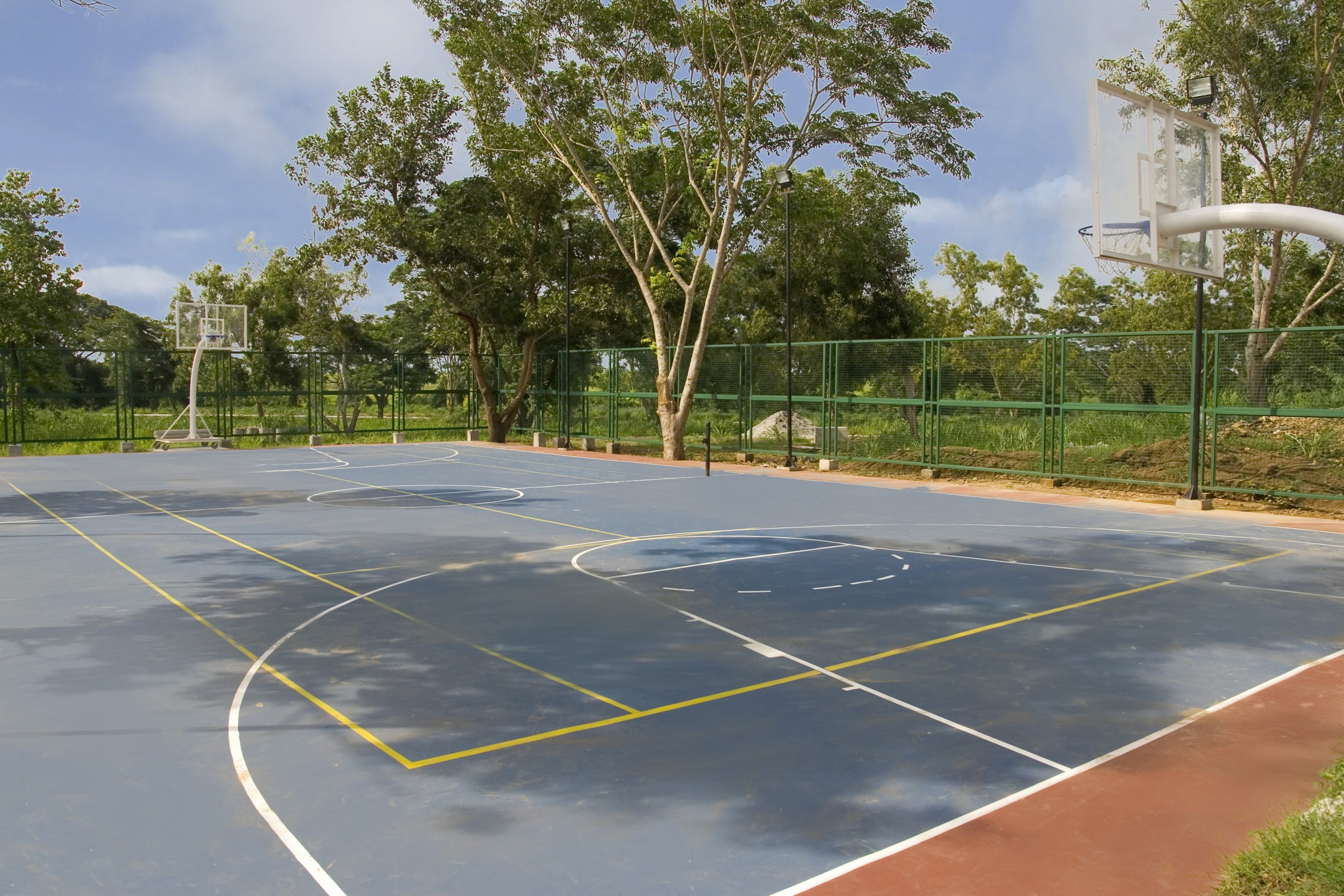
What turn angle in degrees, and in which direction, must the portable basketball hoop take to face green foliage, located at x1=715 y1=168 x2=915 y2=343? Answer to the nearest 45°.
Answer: approximately 45° to its left

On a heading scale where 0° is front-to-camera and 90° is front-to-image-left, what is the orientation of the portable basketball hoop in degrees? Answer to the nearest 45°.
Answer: approximately 315°

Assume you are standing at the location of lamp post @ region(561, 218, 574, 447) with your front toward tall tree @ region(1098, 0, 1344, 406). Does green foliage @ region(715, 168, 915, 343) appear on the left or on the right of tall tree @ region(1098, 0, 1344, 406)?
left
